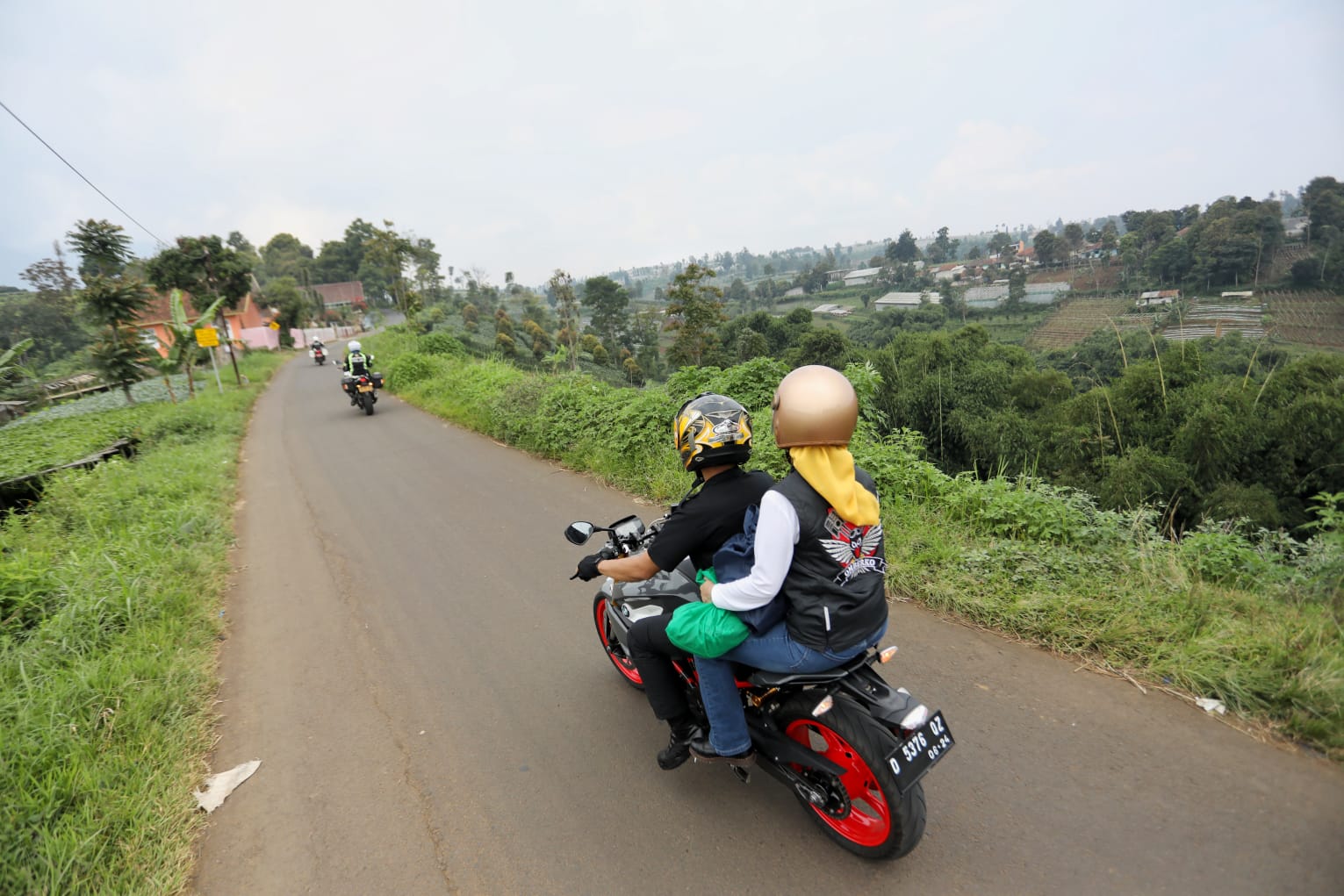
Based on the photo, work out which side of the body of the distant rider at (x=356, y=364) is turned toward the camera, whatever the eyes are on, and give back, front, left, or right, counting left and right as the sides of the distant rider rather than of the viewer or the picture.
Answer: back

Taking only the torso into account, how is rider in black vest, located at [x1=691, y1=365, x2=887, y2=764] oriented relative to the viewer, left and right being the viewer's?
facing away from the viewer and to the left of the viewer

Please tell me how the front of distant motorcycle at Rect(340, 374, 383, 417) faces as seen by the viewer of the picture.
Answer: facing away from the viewer

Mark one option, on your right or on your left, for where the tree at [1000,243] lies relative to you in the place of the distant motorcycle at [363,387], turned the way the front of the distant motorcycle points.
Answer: on your right

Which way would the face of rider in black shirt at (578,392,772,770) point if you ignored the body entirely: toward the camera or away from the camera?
away from the camera

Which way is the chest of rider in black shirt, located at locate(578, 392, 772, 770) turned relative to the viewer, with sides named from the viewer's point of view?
facing away from the viewer and to the left of the viewer

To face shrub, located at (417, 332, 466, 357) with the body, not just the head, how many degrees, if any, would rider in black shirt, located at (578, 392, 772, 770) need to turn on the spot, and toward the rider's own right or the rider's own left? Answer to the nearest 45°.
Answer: approximately 45° to the rider's own right

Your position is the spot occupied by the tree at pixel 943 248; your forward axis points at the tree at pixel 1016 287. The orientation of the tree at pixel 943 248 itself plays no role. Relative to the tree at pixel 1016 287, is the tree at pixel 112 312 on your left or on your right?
right

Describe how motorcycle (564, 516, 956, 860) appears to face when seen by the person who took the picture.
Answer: facing away from the viewer and to the left of the viewer
